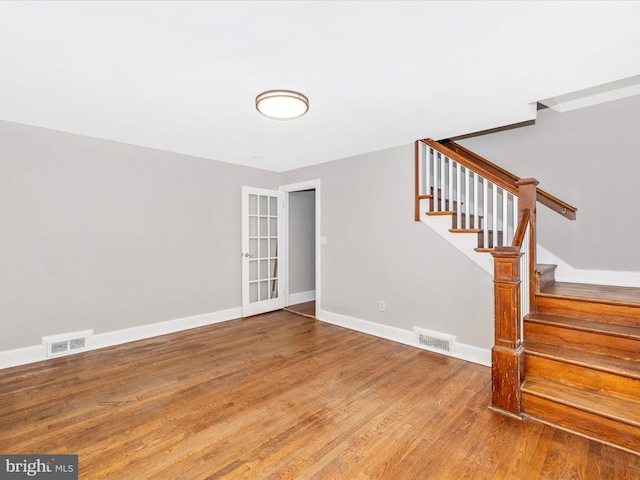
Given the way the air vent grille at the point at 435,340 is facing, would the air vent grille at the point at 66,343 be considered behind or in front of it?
in front

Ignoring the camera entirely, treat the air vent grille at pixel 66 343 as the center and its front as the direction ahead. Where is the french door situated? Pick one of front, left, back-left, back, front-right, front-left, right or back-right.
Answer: front-left

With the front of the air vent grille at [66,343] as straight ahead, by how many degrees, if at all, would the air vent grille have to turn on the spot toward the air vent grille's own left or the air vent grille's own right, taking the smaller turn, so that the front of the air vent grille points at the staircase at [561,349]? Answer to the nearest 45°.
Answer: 0° — it already faces it

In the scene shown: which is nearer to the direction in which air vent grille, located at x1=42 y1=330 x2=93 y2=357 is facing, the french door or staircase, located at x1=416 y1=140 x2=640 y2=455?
the staircase

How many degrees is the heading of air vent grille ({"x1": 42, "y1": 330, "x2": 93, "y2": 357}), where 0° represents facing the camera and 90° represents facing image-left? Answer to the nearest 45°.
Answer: approximately 315°

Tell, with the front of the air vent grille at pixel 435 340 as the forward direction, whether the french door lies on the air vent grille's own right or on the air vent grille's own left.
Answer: on the air vent grille's own right

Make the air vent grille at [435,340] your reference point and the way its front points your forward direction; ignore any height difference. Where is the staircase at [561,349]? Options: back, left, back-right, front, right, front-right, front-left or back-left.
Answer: left

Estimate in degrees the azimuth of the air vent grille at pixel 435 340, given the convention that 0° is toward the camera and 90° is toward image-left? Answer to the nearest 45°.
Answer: approximately 45°

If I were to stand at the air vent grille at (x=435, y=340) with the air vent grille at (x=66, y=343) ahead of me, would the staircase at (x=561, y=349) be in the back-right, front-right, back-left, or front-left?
back-left

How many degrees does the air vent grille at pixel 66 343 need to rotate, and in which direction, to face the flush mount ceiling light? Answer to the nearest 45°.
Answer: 0° — it already faces it
